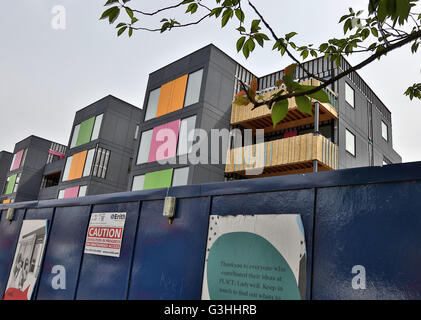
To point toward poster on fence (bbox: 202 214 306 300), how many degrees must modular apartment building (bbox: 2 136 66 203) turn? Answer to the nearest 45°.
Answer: approximately 45° to its left

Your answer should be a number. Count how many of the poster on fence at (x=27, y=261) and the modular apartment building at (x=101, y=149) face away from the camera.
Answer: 0

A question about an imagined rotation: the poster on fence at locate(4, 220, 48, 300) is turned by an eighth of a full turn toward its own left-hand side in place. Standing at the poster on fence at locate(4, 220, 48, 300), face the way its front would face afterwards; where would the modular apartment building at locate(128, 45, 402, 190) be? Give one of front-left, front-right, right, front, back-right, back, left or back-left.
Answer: back-left

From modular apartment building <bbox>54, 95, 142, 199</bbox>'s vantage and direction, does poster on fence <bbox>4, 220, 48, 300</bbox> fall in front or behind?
in front

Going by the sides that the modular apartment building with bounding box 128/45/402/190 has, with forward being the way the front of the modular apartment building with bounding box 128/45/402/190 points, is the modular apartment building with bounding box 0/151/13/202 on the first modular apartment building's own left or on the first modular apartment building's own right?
on the first modular apartment building's own right

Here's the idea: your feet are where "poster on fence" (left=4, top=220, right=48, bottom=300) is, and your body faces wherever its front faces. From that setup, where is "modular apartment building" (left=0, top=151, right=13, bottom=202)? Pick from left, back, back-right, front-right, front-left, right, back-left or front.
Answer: back-right
